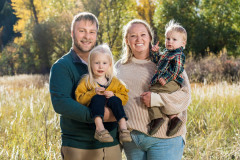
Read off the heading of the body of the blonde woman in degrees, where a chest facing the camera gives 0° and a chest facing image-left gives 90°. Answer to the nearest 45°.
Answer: approximately 0°

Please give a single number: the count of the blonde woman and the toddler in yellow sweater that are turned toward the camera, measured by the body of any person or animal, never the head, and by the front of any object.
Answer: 2

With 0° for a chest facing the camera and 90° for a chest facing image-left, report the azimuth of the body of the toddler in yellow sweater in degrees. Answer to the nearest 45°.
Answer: approximately 0°
